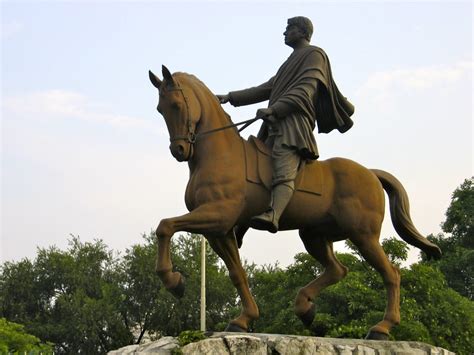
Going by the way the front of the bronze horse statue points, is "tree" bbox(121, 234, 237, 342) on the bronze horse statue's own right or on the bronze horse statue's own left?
on the bronze horse statue's own right

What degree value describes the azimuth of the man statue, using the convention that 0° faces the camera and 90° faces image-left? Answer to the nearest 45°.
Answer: approximately 90°

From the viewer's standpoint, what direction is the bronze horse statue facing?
to the viewer's left

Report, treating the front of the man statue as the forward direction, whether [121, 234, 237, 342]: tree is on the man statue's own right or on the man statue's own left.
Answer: on the man statue's own right
